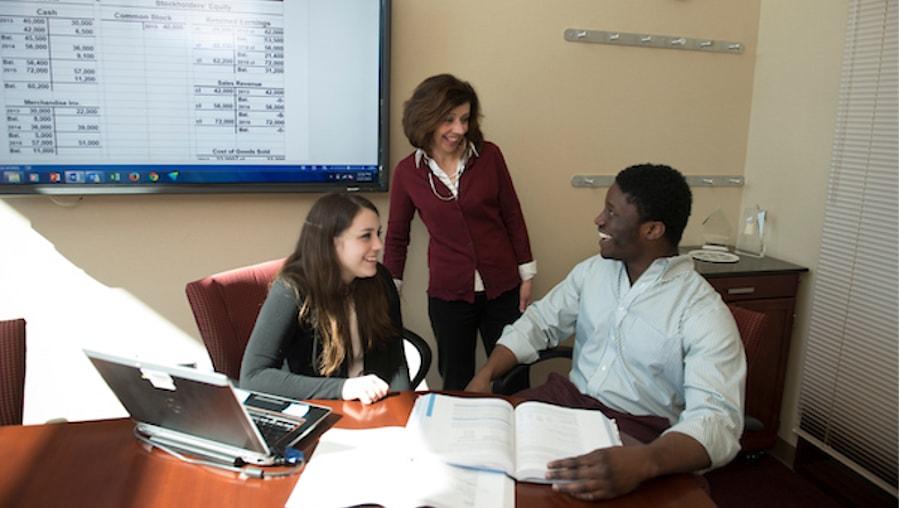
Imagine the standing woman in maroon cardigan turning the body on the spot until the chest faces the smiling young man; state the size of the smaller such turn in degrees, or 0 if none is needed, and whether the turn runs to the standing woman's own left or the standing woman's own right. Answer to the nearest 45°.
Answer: approximately 45° to the standing woman's own left

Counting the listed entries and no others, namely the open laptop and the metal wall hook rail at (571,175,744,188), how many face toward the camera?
1

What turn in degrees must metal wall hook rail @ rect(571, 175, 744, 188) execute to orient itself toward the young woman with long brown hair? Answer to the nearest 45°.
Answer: approximately 45° to its right

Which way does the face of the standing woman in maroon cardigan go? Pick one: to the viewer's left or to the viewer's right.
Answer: to the viewer's right

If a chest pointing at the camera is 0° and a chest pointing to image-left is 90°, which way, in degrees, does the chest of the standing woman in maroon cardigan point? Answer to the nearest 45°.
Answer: approximately 0°

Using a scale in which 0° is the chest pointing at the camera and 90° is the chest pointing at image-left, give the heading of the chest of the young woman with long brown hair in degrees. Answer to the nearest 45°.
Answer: approximately 315°

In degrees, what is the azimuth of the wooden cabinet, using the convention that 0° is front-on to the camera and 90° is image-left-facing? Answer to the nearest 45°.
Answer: approximately 0°
